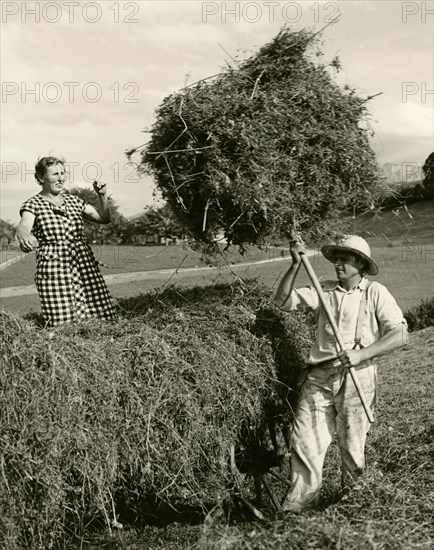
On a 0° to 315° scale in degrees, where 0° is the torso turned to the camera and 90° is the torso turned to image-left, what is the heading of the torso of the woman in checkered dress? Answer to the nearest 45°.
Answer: approximately 315°

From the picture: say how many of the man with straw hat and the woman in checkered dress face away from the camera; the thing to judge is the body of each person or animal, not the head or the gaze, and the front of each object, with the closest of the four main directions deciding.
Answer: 0

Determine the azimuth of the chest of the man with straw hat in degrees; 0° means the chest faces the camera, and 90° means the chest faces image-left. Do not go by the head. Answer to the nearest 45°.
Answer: approximately 45°

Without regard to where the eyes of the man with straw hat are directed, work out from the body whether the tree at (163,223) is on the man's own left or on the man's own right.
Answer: on the man's own right

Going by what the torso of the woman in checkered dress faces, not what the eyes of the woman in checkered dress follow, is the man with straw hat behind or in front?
in front

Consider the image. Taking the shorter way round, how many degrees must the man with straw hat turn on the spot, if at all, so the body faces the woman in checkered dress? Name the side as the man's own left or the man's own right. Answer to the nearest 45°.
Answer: approximately 45° to the man's own right
